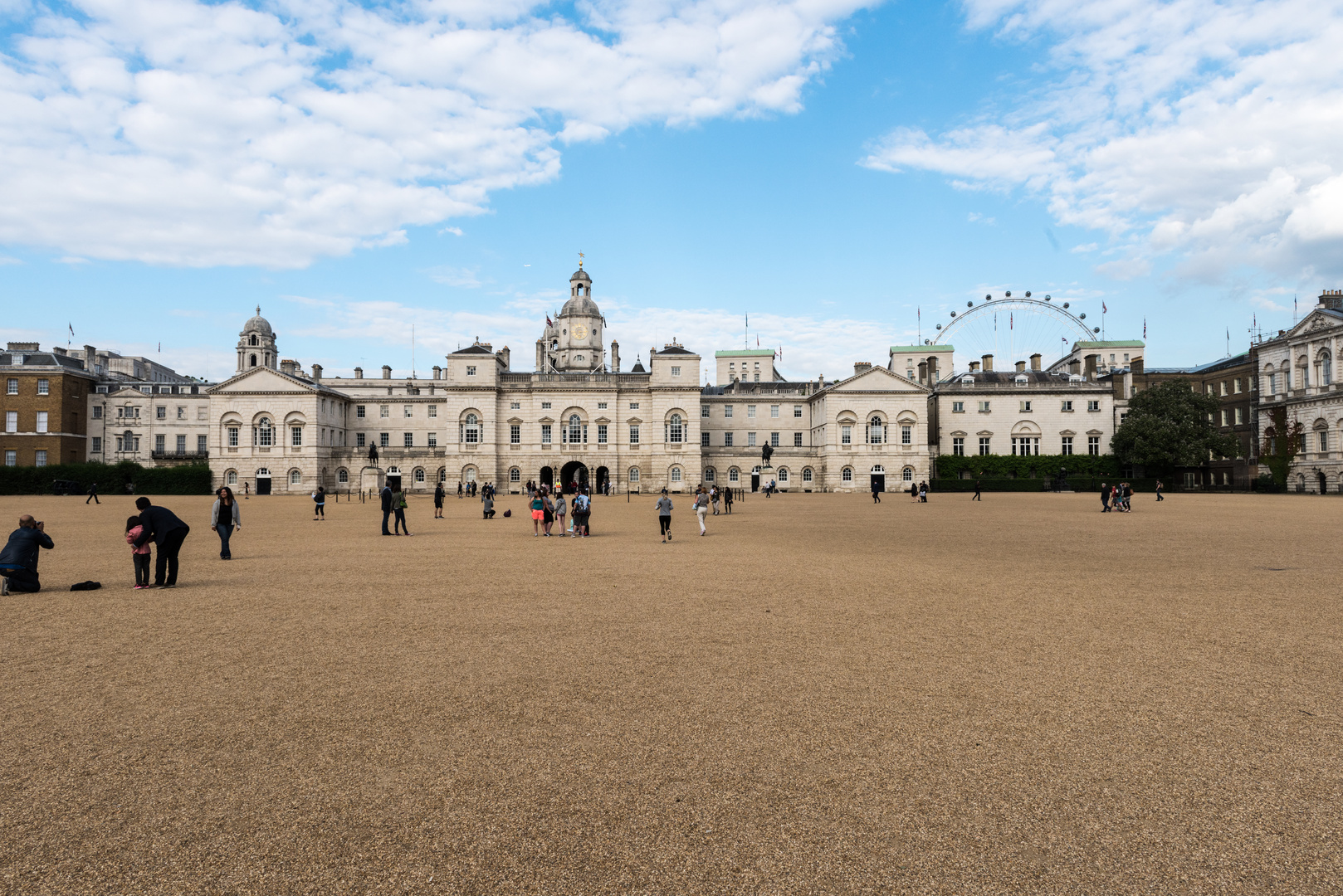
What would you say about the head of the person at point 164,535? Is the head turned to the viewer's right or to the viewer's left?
to the viewer's left

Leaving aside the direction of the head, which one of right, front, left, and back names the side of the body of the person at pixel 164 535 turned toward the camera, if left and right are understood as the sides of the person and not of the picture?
left
